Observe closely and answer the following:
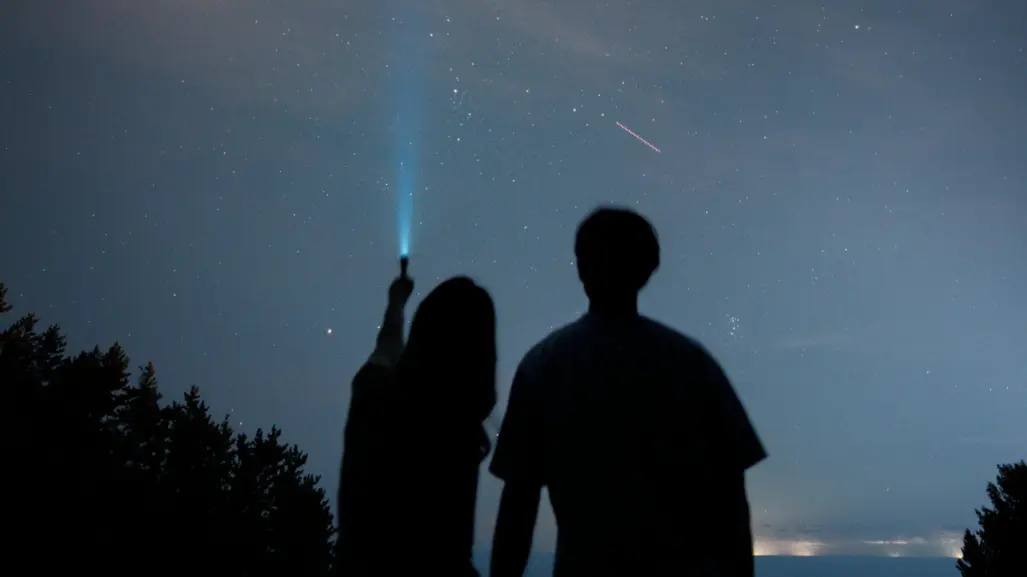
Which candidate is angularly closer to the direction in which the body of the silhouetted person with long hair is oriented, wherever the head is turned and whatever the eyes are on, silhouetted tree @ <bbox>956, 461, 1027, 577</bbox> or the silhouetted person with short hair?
the silhouetted tree

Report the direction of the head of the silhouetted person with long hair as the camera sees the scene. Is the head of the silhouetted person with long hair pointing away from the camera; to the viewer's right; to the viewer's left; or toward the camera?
away from the camera

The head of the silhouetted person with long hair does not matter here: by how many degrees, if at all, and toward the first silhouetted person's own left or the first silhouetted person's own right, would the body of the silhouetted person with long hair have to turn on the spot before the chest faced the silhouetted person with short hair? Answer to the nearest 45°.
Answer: approximately 135° to the first silhouetted person's own right

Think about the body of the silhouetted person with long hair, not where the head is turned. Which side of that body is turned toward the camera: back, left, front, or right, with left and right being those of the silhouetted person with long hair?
back

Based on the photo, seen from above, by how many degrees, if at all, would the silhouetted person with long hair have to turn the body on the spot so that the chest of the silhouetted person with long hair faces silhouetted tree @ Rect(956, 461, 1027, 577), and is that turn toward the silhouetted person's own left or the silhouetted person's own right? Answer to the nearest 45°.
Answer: approximately 45° to the silhouetted person's own right
